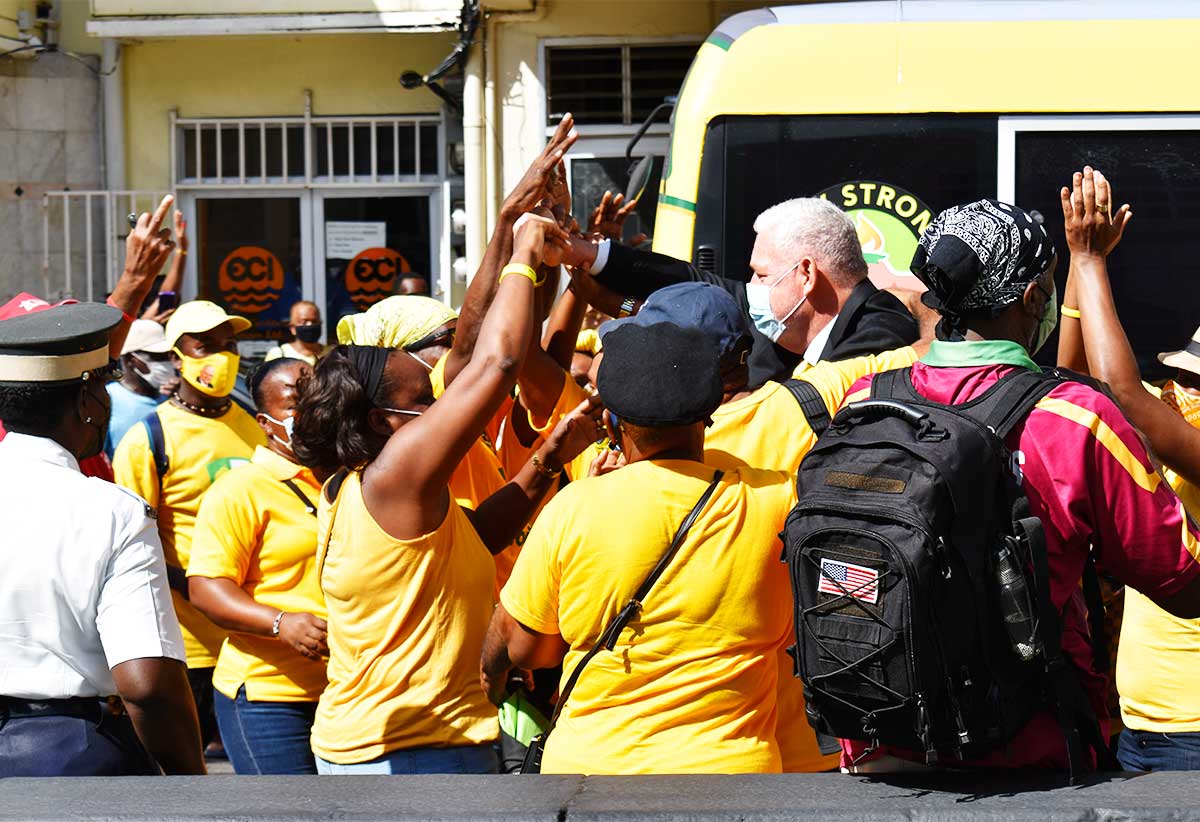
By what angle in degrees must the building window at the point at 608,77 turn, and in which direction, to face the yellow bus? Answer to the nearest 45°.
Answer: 0° — it already faces it

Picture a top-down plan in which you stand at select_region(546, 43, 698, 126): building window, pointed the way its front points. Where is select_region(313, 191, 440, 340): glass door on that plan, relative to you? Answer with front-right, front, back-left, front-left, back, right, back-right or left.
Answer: back-right

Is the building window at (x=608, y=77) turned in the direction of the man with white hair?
yes

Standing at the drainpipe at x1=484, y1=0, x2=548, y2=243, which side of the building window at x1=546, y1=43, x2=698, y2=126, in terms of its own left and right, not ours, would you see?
right

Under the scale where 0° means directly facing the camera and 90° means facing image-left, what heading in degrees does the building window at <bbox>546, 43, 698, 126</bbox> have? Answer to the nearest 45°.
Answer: approximately 0°

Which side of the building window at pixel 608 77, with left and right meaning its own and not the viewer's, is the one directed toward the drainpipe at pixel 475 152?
right

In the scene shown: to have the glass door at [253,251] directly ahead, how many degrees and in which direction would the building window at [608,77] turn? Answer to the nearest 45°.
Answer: approximately 135° to its right

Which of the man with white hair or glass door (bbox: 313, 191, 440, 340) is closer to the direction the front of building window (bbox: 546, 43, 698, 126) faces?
the man with white hair

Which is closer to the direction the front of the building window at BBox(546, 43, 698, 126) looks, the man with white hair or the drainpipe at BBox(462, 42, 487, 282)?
the man with white hair

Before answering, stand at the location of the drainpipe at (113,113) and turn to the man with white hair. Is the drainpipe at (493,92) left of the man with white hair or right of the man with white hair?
left

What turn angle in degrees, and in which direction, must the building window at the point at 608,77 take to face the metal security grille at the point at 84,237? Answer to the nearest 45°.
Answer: approximately 90° to its right

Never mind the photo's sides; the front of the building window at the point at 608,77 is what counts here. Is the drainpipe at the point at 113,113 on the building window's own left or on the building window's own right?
on the building window's own right
